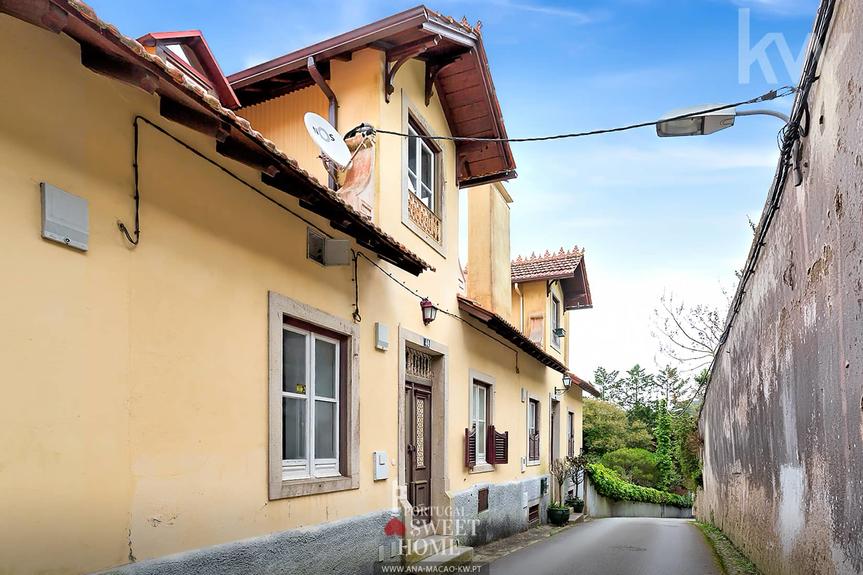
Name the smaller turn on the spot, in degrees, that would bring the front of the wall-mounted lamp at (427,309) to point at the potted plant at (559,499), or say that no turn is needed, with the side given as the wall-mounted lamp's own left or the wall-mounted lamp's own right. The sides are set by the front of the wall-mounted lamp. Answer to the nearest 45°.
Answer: approximately 135° to the wall-mounted lamp's own left

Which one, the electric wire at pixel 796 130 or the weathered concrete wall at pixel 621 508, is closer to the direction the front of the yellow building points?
the electric wire

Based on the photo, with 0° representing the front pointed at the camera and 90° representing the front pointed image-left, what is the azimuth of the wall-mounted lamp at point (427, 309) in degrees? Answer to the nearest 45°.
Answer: approximately 315°

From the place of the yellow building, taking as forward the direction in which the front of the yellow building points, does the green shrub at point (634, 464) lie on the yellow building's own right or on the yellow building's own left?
on the yellow building's own left

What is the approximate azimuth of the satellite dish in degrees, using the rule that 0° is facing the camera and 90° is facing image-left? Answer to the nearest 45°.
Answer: approximately 315°

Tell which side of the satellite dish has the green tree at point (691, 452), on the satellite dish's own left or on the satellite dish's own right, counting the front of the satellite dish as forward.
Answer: on the satellite dish's own left
